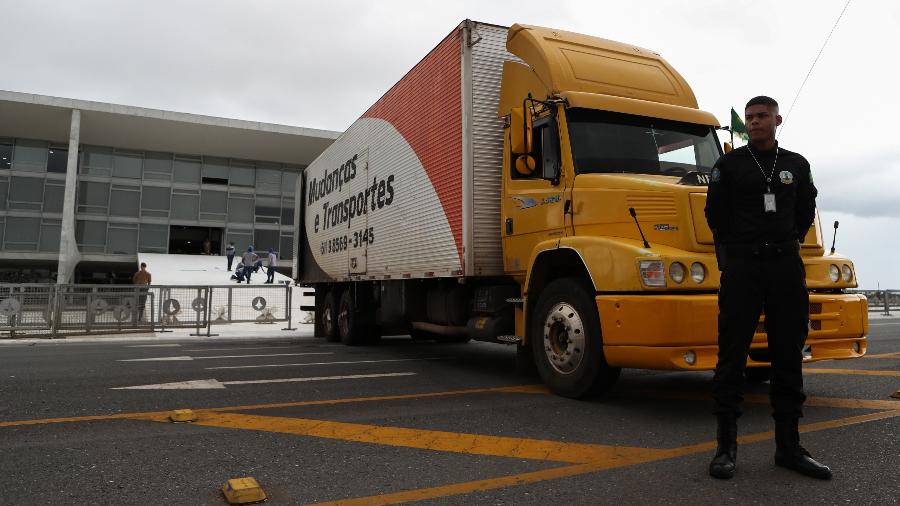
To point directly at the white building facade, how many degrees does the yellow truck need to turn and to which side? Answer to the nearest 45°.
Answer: approximately 180°

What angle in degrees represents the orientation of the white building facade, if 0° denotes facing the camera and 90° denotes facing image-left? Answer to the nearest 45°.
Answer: approximately 315°

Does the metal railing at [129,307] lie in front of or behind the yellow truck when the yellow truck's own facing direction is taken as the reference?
behind

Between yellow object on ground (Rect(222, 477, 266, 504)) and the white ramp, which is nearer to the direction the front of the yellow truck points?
the yellow object on ground

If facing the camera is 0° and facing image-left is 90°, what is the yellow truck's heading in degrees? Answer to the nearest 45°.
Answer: approximately 315°

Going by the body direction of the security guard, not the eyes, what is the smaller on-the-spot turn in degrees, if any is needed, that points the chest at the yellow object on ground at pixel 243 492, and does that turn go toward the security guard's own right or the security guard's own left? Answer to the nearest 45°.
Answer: approximately 45° to the security guard's own right

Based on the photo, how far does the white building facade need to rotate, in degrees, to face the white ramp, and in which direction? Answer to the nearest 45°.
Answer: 0° — it already faces it

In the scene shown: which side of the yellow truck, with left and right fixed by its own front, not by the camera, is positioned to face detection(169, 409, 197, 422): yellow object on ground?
right

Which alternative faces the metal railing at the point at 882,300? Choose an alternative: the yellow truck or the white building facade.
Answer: the white building facade

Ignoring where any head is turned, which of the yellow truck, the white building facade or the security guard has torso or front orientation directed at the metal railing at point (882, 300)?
the white building facade

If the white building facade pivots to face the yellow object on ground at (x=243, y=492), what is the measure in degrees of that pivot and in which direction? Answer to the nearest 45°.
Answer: approximately 45° to its right

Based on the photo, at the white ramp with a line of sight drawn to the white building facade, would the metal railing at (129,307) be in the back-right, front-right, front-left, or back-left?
back-left

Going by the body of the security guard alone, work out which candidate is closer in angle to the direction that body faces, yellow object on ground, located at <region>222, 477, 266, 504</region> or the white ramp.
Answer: the yellow object on ground

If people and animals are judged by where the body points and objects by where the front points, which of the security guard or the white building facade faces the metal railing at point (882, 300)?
the white building facade
